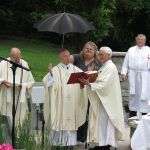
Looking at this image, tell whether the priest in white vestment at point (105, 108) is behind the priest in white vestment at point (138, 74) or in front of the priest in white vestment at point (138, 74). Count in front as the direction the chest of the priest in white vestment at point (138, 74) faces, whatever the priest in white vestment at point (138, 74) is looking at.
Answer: in front

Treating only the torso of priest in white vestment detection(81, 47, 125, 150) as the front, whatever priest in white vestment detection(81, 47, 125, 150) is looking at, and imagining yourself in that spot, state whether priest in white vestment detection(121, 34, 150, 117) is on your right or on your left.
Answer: on your right

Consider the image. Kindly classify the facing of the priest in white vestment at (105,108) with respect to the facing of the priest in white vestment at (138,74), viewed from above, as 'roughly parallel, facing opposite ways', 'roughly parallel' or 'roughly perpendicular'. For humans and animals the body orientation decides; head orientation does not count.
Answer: roughly perpendicular

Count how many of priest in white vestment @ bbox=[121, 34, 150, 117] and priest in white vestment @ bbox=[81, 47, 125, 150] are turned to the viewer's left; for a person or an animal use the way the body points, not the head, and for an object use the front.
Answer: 1

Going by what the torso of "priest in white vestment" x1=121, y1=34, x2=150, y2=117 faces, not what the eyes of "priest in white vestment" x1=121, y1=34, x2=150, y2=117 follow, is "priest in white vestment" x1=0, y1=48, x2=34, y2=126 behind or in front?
in front

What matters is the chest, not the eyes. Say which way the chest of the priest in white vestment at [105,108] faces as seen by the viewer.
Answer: to the viewer's left

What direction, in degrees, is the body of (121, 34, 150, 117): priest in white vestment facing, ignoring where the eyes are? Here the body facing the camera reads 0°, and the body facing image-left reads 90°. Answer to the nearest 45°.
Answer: approximately 0°

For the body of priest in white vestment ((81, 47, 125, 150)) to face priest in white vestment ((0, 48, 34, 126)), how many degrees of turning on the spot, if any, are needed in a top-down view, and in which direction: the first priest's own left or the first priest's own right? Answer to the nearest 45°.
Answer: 0° — they already face them
